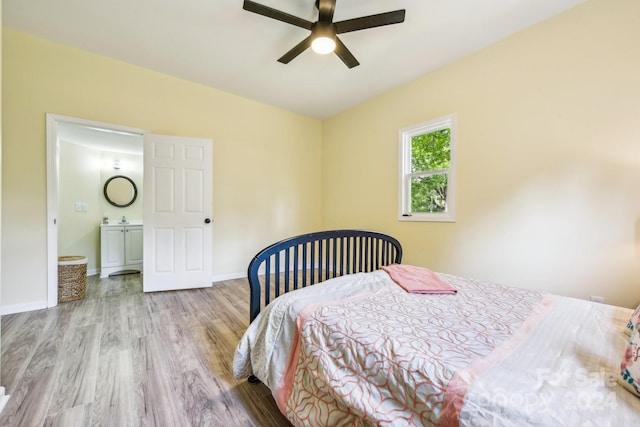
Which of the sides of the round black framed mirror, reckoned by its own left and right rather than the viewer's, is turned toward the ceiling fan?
front

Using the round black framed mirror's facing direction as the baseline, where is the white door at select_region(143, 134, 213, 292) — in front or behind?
in front

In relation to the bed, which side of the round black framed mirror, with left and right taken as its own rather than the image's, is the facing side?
front

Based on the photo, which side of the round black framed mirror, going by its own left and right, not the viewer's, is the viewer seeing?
front

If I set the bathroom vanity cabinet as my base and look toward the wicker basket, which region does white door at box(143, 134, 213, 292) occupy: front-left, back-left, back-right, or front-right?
front-left

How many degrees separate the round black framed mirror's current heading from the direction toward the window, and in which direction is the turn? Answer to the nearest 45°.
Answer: approximately 45° to its left

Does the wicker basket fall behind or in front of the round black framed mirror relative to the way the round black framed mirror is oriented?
in front

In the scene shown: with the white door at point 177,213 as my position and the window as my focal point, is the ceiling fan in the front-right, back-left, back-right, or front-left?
front-right

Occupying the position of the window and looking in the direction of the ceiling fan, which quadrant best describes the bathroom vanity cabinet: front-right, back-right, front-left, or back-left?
front-right
